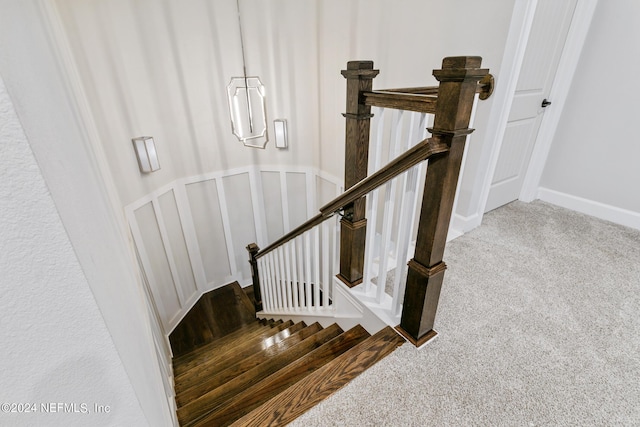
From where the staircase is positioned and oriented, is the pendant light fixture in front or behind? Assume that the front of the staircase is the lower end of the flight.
in front

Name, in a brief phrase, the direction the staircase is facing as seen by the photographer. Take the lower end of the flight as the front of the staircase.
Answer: facing away from the viewer and to the left of the viewer

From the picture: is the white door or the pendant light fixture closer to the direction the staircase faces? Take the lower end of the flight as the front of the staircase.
the pendant light fixture
